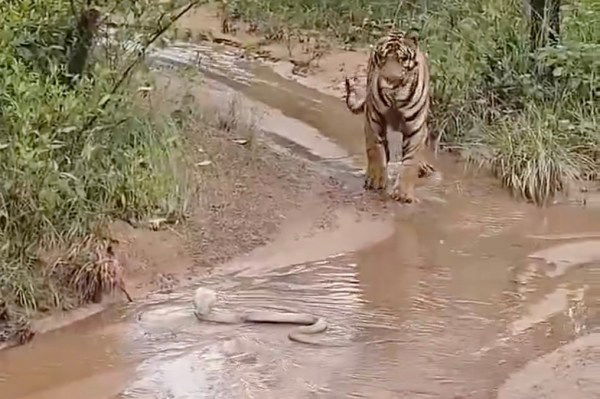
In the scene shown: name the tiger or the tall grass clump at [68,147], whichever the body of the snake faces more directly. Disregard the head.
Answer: the tall grass clump

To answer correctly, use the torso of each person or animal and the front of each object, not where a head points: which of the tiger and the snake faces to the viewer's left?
the snake

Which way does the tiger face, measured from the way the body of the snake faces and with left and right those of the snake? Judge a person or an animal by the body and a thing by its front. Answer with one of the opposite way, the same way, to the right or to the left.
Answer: to the left

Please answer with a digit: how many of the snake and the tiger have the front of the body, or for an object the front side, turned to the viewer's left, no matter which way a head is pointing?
1

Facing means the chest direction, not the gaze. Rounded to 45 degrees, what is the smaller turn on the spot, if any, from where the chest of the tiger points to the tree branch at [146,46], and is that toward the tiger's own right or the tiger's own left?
approximately 90° to the tiger's own right

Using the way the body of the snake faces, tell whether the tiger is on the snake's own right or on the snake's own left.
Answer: on the snake's own right

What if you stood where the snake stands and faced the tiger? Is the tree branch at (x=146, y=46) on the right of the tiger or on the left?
left

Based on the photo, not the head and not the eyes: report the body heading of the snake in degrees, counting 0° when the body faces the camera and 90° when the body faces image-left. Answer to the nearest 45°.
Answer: approximately 90°

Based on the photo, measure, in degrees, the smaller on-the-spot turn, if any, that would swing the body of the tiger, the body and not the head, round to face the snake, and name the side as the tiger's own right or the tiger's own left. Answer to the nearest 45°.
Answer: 0° — it already faces it

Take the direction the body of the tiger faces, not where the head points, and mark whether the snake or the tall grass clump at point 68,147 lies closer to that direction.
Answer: the snake

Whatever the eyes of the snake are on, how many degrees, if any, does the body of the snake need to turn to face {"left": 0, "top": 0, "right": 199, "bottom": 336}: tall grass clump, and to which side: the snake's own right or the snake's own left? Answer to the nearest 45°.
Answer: approximately 45° to the snake's own right

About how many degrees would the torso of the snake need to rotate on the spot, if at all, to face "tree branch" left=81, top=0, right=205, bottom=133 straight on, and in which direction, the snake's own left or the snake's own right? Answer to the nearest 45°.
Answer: approximately 45° to the snake's own right

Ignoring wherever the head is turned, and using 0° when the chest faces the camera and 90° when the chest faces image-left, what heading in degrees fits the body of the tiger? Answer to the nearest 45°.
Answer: approximately 0°
